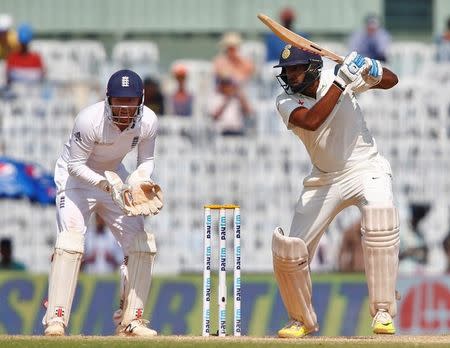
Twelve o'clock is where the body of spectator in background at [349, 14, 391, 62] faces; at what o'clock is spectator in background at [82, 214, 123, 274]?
spectator in background at [82, 214, 123, 274] is roughly at 2 o'clock from spectator in background at [349, 14, 391, 62].

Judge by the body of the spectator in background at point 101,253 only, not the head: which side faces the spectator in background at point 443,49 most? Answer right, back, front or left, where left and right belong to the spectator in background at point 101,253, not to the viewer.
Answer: left

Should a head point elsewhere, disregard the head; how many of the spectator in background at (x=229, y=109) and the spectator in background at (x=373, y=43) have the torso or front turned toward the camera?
2

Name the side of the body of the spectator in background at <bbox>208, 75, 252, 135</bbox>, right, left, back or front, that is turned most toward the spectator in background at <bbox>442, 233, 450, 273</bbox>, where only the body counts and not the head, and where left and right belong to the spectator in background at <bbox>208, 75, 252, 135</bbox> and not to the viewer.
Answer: left

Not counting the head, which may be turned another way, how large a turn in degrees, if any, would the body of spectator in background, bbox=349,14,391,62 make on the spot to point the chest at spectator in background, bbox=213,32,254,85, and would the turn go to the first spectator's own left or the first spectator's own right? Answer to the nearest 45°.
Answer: approximately 90° to the first spectator's own right

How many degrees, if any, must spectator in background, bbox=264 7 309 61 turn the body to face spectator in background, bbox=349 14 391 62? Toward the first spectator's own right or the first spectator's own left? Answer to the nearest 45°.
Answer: approximately 90° to the first spectator's own left

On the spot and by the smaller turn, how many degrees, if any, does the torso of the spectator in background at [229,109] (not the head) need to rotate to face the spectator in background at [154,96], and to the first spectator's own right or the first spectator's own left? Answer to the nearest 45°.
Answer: approximately 90° to the first spectator's own right
